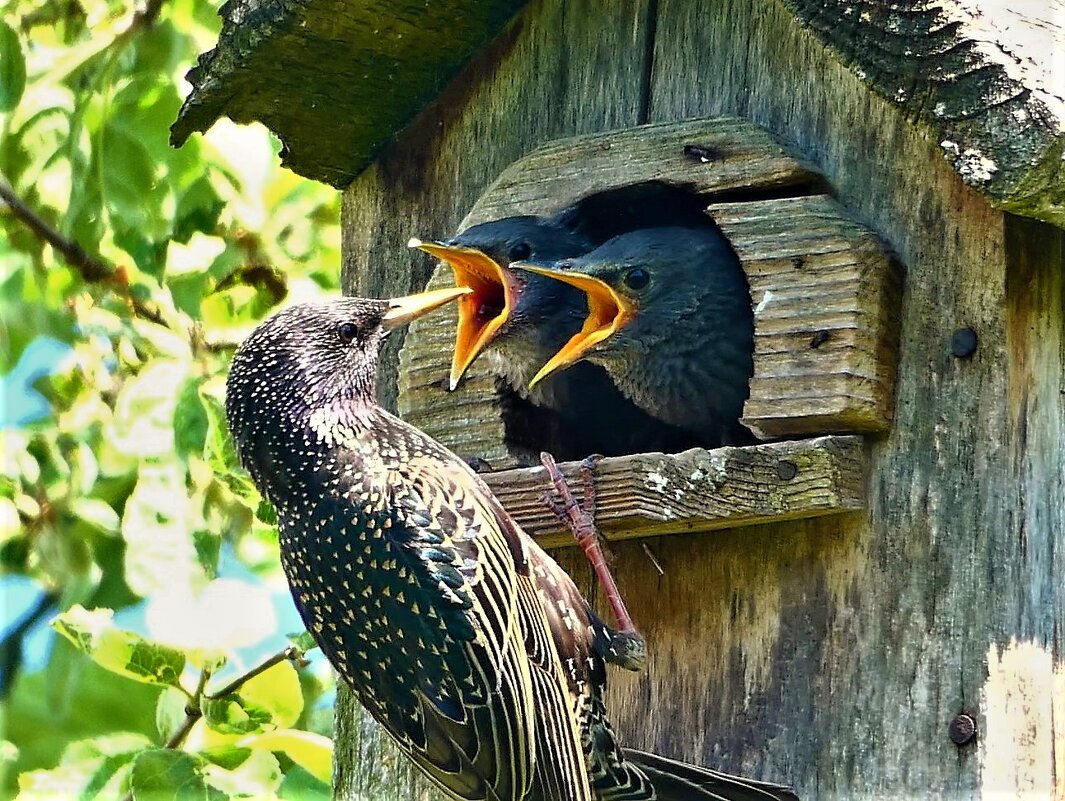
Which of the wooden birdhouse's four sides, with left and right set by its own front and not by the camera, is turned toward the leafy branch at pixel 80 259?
right

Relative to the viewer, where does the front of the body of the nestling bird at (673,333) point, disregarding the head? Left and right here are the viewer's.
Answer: facing to the left of the viewer

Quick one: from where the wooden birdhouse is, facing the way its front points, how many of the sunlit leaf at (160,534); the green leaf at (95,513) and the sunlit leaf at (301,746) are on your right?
3

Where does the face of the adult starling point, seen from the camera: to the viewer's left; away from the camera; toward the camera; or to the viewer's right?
to the viewer's right

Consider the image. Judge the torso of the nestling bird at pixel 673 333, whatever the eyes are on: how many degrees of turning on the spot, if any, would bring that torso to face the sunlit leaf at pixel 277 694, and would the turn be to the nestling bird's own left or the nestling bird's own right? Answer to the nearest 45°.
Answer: approximately 45° to the nestling bird's own right

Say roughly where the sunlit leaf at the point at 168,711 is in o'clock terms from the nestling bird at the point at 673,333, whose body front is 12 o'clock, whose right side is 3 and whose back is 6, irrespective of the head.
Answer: The sunlit leaf is roughly at 1 o'clock from the nestling bird.

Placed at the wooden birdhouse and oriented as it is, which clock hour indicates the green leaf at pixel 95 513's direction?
The green leaf is roughly at 3 o'clock from the wooden birdhouse.

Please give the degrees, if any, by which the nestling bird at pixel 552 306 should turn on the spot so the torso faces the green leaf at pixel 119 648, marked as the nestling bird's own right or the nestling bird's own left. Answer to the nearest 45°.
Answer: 0° — it already faces it
